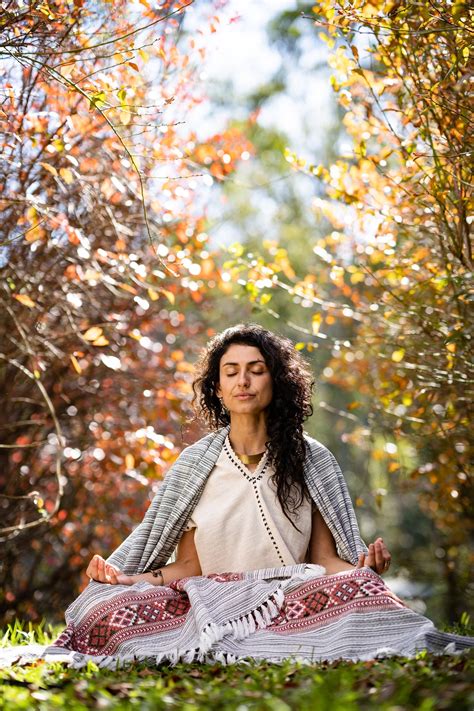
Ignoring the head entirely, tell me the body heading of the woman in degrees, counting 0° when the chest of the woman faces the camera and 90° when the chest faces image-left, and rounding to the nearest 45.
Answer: approximately 0°
